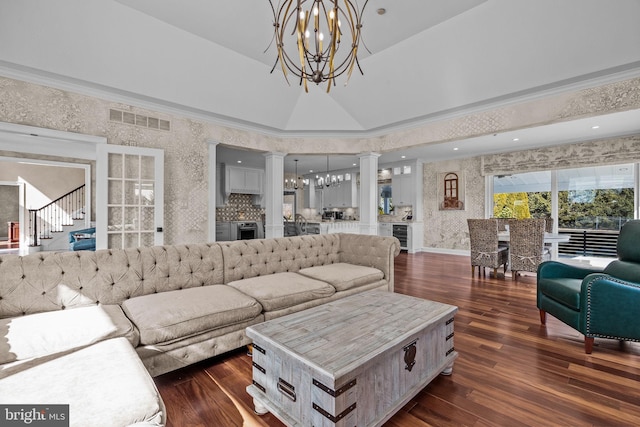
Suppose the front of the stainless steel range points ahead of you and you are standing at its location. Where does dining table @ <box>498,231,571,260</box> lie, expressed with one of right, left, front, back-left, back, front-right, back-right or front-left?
front-left

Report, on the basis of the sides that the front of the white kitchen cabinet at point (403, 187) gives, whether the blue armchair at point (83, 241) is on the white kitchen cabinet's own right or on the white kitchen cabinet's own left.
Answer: on the white kitchen cabinet's own right

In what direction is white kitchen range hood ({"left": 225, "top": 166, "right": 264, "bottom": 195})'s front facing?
toward the camera

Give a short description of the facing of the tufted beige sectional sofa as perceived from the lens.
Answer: facing the viewer and to the right of the viewer

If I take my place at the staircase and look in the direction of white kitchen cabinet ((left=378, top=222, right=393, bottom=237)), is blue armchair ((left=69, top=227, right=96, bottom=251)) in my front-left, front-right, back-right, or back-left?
front-right

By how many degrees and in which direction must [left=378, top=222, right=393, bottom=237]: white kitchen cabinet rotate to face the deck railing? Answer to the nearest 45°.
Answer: approximately 90° to its left

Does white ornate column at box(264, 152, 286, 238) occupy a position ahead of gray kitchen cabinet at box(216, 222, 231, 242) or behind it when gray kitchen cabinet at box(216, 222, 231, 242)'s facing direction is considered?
ahead

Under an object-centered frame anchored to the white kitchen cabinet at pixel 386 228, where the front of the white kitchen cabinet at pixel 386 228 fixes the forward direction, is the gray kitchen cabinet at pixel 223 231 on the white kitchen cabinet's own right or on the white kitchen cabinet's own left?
on the white kitchen cabinet's own right

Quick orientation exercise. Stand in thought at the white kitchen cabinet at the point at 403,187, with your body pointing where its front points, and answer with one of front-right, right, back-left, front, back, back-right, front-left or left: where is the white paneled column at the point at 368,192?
front

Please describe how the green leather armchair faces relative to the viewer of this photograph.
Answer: facing the viewer and to the left of the viewer

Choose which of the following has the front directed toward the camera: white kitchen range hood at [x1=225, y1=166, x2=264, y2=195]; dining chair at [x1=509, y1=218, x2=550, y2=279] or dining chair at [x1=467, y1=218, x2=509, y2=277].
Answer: the white kitchen range hood

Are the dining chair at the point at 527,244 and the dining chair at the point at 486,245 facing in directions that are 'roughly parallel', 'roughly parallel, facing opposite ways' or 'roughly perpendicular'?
roughly parallel

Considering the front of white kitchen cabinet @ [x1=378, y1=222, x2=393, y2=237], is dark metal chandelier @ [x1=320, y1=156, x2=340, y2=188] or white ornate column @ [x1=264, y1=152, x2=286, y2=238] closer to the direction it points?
the white ornate column

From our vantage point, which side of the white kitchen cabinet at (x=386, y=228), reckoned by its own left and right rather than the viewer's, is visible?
front

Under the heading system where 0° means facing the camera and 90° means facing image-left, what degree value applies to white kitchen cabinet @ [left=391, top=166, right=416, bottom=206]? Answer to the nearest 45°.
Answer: approximately 0°

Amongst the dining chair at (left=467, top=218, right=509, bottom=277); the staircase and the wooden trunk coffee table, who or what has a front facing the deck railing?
the dining chair
